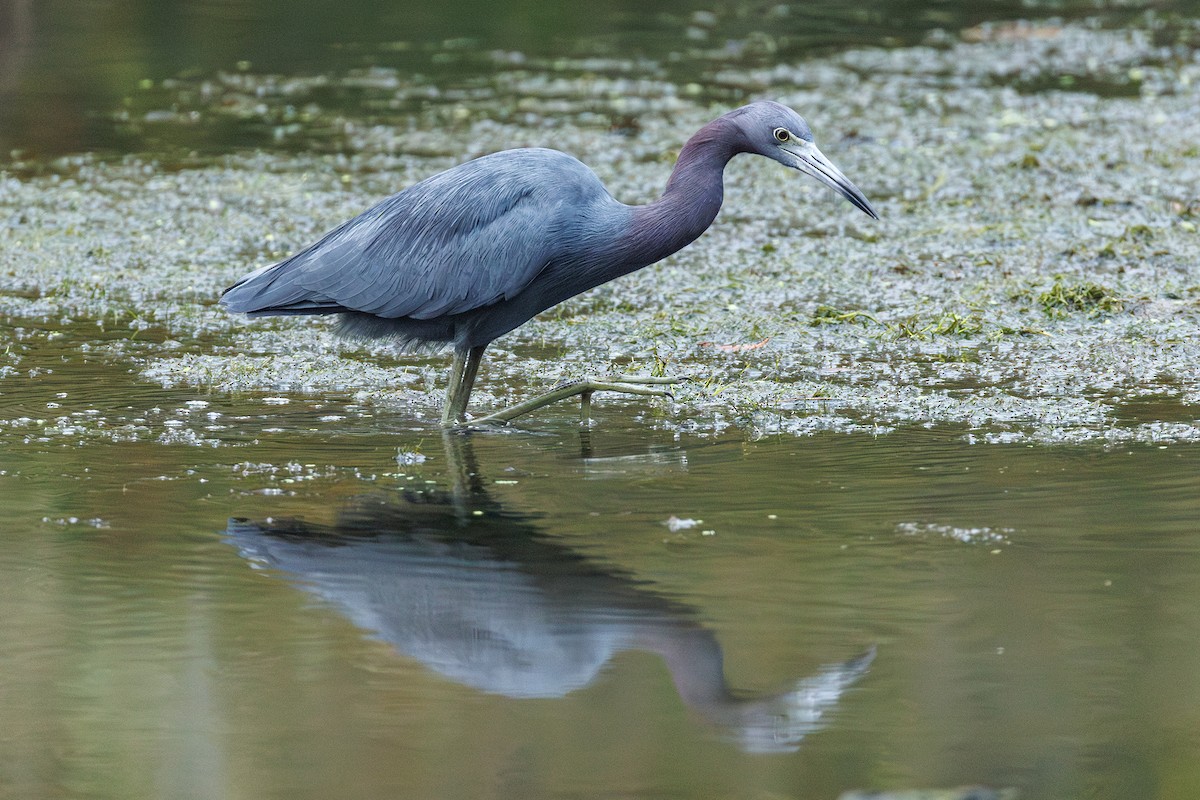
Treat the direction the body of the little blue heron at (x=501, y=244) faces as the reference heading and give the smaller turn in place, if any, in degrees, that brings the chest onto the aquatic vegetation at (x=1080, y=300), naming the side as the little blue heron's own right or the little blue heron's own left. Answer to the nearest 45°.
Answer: approximately 45° to the little blue heron's own left

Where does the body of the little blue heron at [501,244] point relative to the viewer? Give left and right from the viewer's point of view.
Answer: facing to the right of the viewer
